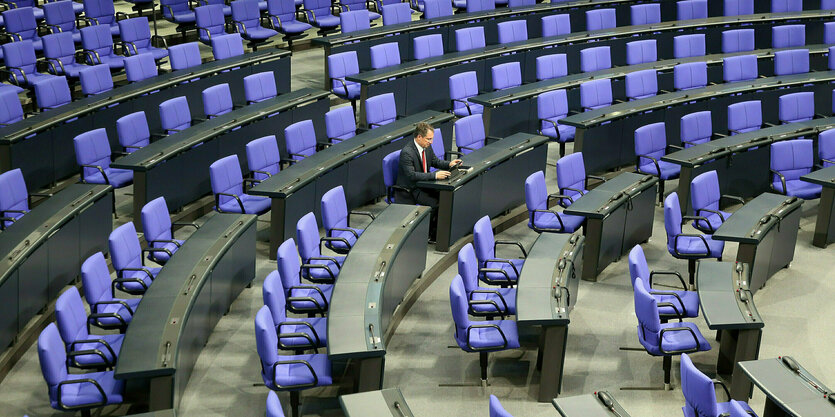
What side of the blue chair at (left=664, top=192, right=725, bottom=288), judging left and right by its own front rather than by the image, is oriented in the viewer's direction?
right

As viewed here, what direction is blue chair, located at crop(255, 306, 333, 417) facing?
to the viewer's right

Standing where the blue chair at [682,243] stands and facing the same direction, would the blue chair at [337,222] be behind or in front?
behind

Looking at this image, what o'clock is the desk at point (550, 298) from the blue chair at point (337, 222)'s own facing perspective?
The desk is roughly at 12 o'clock from the blue chair.

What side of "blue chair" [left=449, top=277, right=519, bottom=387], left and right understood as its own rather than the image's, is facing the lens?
right
